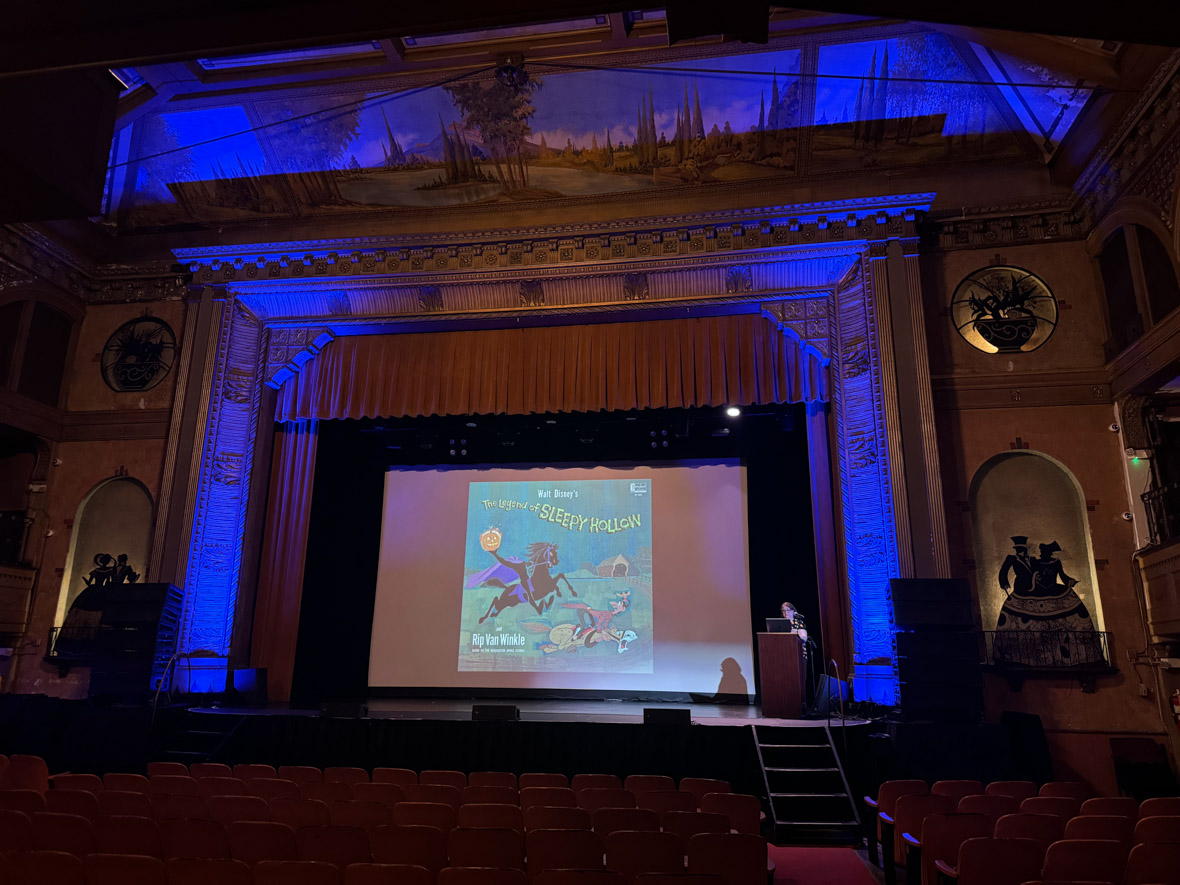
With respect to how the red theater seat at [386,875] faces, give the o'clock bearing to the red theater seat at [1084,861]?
the red theater seat at [1084,861] is roughly at 3 o'clock from the red theater seat at [386,875].

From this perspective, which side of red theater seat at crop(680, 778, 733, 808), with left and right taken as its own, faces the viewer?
back

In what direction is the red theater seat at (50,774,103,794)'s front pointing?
away from the camera

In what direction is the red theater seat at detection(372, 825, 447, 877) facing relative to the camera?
away from the camera

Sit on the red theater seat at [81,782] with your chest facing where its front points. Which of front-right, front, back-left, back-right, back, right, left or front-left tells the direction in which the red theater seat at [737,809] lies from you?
back-right

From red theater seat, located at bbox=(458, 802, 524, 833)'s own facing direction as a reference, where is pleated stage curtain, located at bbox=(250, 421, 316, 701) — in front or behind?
in front

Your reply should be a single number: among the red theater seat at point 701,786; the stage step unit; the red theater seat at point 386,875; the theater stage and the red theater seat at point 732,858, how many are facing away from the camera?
3

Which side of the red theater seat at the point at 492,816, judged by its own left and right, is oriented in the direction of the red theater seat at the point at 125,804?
left

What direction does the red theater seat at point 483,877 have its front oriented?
away from the camera

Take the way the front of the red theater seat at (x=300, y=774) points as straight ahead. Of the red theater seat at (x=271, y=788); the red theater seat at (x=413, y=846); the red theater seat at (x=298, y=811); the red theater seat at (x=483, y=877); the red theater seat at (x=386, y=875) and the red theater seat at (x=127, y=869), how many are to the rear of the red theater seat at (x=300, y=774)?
6

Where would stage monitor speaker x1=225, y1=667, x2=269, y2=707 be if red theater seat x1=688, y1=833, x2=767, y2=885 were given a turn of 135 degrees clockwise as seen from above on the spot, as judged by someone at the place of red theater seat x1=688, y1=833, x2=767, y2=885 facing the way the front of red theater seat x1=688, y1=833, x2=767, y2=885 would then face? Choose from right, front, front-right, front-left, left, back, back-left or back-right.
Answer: back

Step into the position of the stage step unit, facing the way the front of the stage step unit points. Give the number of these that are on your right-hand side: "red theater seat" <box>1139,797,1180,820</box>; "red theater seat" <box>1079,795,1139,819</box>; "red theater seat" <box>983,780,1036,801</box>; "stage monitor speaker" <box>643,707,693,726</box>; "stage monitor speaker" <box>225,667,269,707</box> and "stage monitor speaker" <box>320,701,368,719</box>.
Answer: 3

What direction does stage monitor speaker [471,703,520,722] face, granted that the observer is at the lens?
facing away from the viewer

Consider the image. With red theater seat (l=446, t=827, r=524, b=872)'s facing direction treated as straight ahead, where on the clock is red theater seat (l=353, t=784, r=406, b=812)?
red theater seat (l=353, t=784, r=406, b=812) is roughly at 11 o'clock from red theater seat (l=446, t=827, r=524, b=872).

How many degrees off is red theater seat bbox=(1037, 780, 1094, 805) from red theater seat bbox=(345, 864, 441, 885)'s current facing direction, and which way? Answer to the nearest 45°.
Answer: approximately 90° to its right

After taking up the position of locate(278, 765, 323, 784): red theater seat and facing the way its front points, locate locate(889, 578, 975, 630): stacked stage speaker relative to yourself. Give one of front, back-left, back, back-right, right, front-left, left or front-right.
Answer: right

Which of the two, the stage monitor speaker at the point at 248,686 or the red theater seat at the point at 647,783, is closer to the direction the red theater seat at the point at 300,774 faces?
the stage monitor speaker

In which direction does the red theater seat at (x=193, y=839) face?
away from the camera

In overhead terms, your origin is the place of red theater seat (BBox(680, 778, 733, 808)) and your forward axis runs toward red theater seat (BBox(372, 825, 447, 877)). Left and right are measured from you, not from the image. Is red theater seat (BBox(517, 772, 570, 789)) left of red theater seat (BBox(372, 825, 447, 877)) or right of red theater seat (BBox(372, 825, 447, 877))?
right
